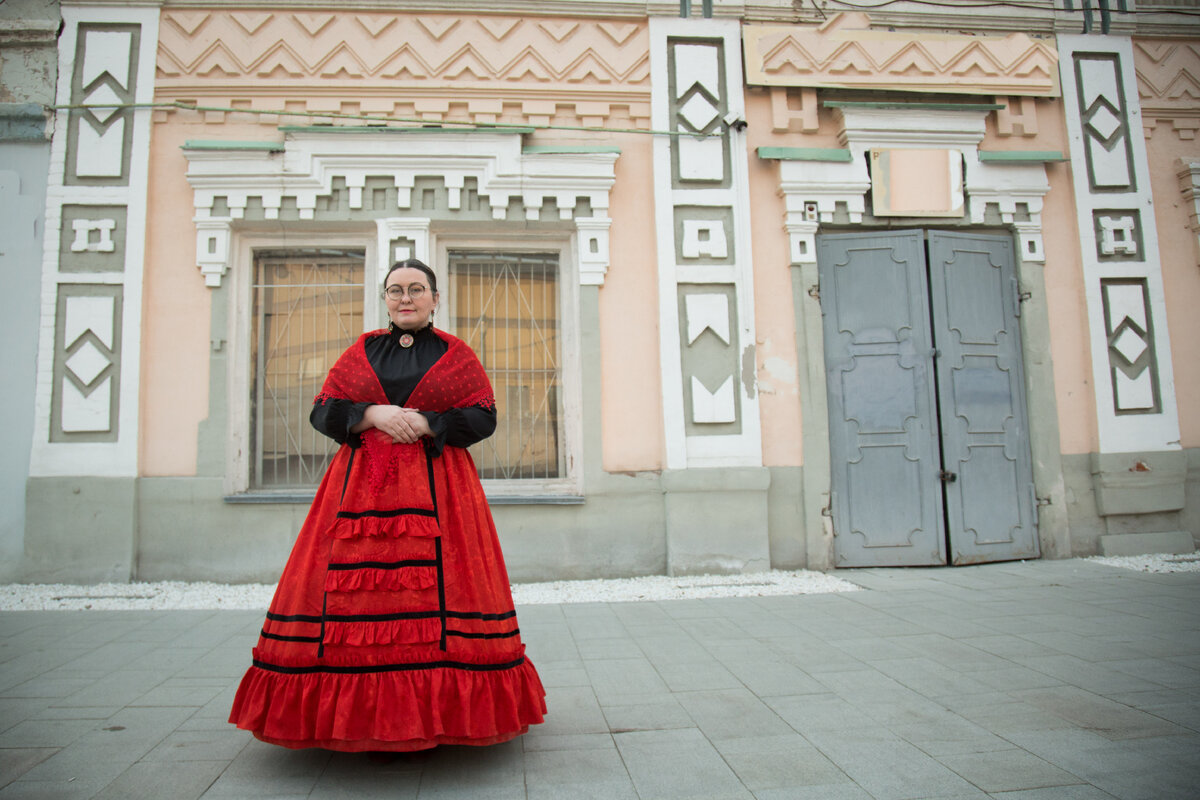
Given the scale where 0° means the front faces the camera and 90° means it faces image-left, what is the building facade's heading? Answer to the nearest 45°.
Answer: approximately 0°

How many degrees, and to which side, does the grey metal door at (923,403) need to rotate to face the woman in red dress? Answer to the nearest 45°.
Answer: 0° — it already faces them

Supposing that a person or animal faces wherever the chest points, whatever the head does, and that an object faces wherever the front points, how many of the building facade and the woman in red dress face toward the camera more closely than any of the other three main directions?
2

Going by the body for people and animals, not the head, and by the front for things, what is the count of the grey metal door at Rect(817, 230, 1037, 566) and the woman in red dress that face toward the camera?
2

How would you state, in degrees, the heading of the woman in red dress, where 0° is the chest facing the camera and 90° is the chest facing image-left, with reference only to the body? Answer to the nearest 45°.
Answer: approximately 0°
